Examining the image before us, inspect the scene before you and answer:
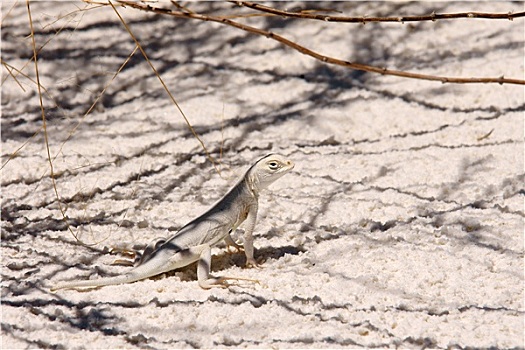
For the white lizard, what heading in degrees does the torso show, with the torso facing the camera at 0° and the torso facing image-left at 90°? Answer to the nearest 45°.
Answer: approximately 270°
